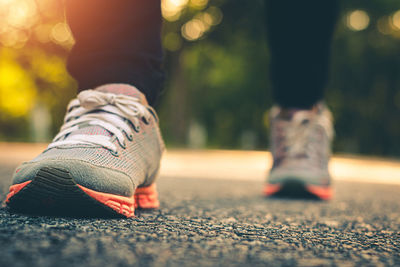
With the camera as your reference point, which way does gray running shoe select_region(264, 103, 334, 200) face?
facing the viewer

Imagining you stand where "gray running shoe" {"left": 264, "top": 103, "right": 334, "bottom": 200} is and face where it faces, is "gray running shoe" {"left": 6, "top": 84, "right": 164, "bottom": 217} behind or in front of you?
in front

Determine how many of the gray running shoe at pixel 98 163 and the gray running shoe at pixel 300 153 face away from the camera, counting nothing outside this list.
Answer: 0

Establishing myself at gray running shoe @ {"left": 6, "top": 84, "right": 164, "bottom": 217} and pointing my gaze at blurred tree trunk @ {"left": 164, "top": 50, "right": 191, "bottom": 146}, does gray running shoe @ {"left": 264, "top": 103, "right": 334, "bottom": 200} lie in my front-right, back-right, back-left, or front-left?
front-right

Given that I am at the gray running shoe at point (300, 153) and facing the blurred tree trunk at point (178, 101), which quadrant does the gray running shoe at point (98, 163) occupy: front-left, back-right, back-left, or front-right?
back-left

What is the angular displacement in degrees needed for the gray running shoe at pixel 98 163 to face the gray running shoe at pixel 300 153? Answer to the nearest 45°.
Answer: approximately 180°

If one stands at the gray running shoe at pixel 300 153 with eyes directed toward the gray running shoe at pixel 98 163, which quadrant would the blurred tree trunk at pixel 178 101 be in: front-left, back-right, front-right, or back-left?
back-right

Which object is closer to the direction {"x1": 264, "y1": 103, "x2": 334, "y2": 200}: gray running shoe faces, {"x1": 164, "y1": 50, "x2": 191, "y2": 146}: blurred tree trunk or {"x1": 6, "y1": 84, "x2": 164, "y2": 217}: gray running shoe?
the gray running shoe

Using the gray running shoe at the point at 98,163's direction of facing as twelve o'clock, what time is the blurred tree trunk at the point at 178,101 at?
The blurred tree trunk is roughly at 5 o'clock from the gray running shoe.

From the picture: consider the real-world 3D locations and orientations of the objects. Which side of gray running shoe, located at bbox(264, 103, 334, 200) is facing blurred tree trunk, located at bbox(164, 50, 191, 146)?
back

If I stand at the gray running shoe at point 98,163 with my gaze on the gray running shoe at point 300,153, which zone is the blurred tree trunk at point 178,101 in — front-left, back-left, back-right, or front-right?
front-left
